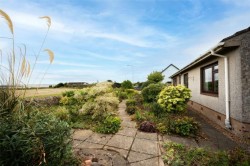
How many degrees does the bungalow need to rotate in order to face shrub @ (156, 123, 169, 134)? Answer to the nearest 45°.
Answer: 0° — it already faces it

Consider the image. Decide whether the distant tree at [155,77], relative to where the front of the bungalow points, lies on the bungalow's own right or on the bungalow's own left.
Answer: on the bungalow's own right

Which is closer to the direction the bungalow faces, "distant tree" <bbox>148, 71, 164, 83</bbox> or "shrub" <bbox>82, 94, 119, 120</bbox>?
the shrub

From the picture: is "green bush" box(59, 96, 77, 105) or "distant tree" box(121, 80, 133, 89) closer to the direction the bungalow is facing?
the green bush

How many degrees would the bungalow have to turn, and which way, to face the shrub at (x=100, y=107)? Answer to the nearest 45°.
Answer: approximately 45° to its right

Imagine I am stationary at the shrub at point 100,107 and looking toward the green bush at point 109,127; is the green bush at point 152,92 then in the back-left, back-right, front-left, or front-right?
back-left

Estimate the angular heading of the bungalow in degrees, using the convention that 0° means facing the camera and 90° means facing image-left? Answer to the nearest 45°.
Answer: approximately 45°

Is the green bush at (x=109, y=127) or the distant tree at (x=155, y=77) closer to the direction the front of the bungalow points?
the green bush
